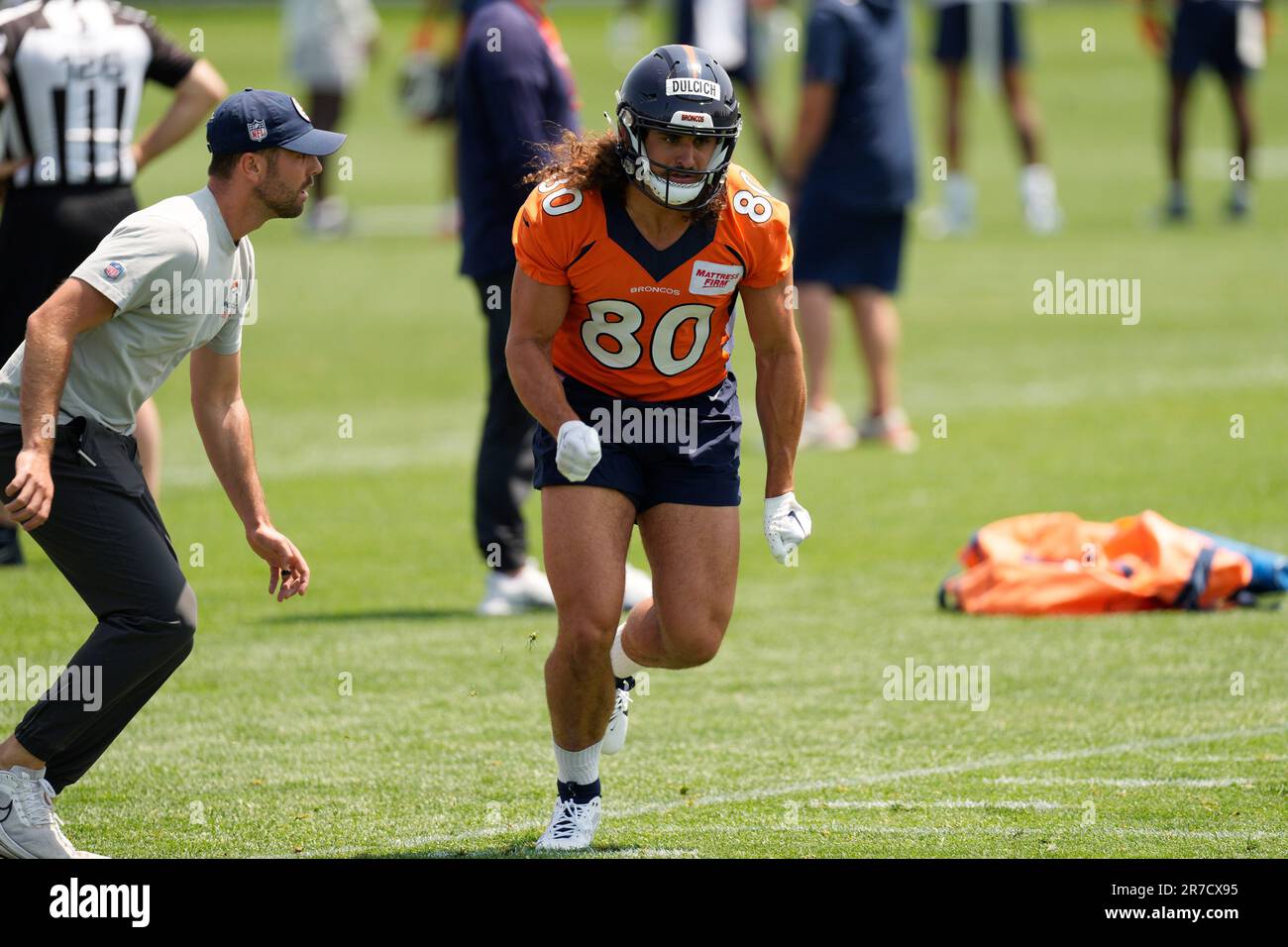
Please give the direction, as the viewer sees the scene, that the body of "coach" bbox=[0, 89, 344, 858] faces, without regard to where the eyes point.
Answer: to the viewer's right

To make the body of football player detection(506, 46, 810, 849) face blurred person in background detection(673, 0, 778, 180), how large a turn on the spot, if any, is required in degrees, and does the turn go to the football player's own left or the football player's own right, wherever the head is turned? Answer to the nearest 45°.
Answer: approximately 180°

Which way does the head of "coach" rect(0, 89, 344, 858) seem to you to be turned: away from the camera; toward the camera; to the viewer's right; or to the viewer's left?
to the viewer's right

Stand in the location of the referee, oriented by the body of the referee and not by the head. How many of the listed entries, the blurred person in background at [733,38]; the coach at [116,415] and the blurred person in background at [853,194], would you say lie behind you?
1

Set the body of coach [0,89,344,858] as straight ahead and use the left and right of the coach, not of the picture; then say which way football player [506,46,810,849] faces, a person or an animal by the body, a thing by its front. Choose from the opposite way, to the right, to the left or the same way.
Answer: to the right

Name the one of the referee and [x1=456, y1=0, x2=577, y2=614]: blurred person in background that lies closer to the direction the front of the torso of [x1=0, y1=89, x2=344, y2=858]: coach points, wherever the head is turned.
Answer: the blurred person in background

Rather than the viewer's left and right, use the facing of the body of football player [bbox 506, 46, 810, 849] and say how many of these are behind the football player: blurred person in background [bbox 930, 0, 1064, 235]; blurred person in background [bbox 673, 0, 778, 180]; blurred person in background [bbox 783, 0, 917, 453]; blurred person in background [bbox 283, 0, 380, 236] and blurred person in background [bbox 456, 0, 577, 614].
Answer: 5

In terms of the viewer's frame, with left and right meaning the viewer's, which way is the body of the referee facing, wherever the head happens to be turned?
facing away from the viewer

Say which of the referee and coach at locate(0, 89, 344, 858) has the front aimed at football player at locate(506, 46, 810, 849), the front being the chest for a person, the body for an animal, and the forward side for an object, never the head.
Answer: the coach

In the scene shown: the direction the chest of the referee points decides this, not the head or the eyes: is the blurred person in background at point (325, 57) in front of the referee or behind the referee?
in front

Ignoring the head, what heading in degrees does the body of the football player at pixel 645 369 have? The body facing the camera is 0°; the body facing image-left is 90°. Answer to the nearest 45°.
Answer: approximately 0°
